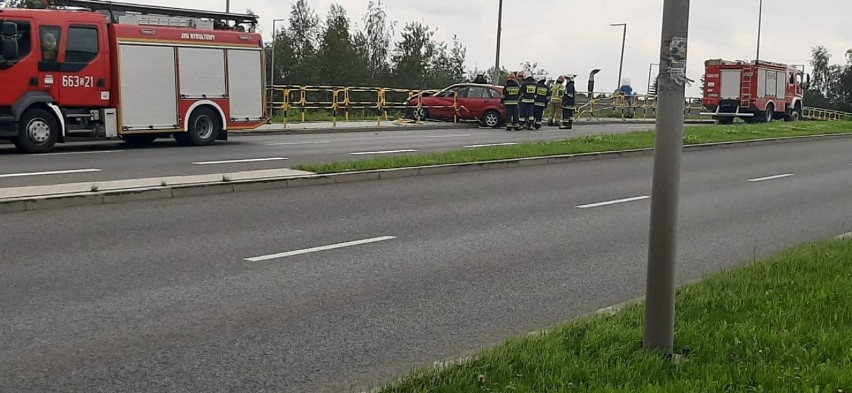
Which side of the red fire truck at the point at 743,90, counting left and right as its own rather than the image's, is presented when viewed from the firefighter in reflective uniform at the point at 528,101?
back

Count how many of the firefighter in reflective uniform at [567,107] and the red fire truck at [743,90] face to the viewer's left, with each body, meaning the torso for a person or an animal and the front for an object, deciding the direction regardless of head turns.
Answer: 1

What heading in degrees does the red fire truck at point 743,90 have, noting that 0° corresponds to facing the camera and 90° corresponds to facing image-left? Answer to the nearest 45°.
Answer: approximately 225°

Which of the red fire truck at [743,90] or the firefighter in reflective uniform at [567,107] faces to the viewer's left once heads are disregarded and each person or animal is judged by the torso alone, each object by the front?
the firefighter in reflective uniform

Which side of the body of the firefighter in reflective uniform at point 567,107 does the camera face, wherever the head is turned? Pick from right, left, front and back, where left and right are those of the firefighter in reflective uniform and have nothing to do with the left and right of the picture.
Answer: left

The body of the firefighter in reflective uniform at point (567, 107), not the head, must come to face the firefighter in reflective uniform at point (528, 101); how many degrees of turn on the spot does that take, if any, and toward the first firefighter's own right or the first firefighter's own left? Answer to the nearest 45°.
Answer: approximately 45° to the first firefighter's own left

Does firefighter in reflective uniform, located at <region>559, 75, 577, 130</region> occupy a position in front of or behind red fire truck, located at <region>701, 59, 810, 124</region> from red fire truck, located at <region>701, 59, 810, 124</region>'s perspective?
behind

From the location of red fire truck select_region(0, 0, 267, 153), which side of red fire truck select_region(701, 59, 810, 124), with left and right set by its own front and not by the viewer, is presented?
back
